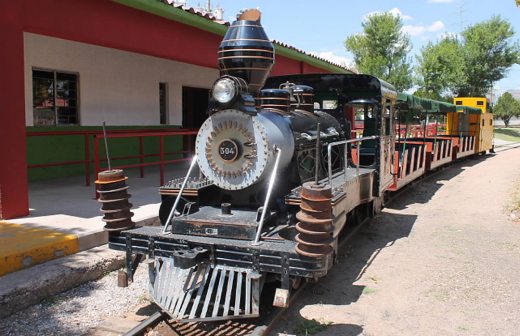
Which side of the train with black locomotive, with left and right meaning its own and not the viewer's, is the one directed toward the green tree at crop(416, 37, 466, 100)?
back

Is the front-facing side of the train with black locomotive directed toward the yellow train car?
no

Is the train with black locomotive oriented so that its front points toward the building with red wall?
no

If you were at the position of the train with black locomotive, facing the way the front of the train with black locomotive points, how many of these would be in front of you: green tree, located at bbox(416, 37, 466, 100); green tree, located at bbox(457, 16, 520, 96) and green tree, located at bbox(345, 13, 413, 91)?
0

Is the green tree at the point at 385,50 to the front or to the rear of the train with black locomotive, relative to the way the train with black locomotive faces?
to the rear

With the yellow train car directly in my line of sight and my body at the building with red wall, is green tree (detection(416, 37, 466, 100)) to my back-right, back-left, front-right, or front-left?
front-left

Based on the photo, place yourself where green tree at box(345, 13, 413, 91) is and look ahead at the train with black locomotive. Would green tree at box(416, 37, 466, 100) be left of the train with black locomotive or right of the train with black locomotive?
left

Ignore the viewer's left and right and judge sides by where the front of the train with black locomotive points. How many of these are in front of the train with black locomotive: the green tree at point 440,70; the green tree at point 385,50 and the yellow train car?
0

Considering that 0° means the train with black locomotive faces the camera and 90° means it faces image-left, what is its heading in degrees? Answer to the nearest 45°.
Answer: approximately 45°

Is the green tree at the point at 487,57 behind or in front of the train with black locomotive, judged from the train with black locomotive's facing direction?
behind
